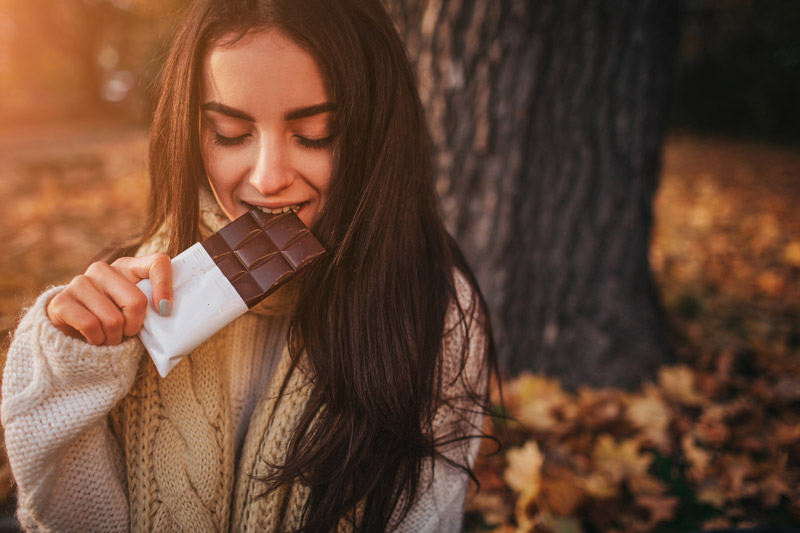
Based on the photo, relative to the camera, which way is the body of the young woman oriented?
toward the camera

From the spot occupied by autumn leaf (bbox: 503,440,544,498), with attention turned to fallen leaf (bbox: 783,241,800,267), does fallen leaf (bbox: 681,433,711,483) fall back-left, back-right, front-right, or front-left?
front-right

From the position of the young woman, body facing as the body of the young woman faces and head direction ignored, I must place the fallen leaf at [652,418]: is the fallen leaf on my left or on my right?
on my left

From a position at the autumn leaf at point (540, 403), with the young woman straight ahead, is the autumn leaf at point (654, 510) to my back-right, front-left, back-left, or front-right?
front-left

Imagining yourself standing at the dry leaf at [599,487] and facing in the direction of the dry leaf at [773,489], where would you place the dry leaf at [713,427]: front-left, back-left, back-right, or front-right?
front-left

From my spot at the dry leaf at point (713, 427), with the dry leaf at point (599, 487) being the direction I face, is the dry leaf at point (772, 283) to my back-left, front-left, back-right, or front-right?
back-right

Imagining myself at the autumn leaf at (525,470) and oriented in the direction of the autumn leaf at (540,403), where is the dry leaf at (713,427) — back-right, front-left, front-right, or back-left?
front-right

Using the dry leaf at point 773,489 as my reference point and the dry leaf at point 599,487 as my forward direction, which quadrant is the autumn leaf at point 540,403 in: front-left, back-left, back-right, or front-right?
front-right
